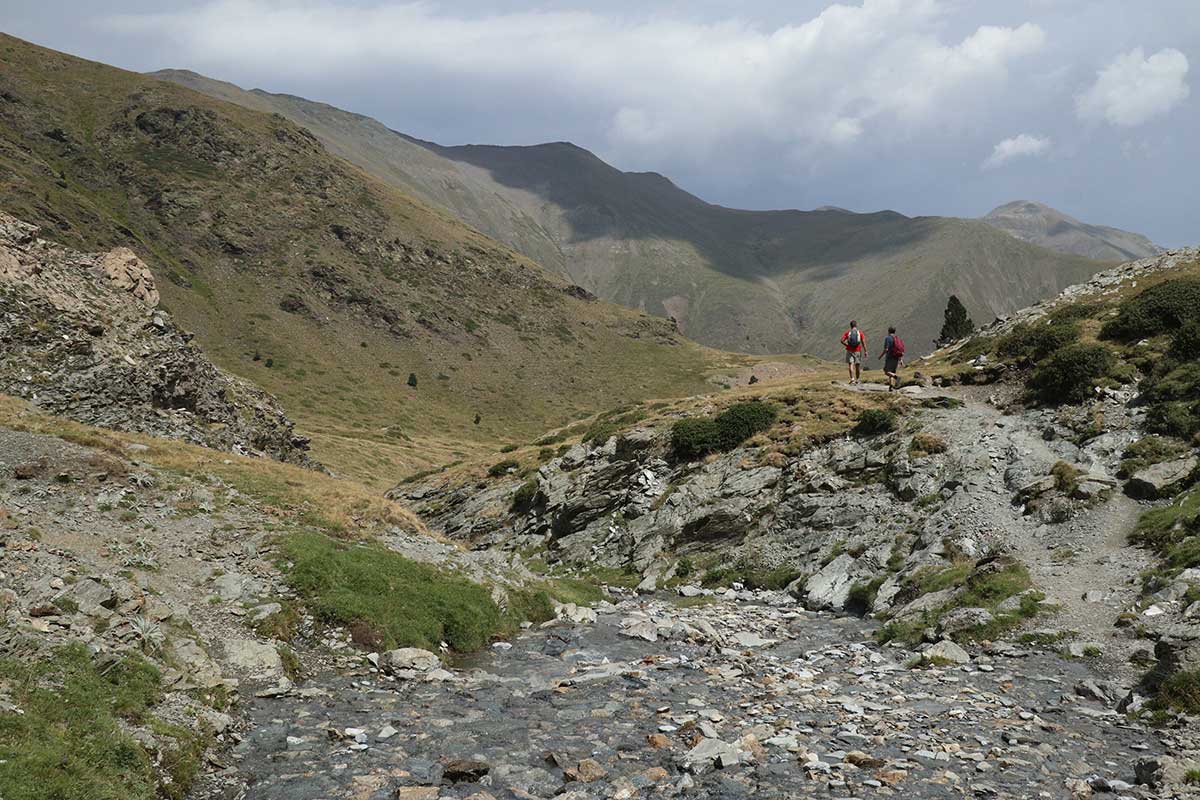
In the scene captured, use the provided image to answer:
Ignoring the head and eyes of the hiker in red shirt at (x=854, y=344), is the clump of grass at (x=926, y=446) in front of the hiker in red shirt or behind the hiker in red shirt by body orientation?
behind

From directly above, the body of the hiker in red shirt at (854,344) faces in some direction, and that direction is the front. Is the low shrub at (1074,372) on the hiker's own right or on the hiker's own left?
on the hiker's own right

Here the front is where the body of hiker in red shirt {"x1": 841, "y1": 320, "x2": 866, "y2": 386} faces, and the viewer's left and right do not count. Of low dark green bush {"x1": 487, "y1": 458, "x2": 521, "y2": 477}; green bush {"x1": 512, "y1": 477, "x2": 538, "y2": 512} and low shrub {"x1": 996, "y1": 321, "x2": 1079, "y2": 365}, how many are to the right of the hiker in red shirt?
1

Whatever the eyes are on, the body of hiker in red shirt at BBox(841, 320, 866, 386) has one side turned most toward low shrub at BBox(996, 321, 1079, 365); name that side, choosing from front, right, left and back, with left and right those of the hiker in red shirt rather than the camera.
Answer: right

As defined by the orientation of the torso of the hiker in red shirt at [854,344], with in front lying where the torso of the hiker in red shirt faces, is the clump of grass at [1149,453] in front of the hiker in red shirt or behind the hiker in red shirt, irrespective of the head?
behind

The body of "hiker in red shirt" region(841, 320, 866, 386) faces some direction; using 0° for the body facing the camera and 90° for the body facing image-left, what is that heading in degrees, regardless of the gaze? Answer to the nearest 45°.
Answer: approximately 180°

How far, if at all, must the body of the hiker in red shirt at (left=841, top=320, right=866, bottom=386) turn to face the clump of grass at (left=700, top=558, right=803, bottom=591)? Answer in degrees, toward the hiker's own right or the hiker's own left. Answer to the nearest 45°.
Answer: approximately 180°

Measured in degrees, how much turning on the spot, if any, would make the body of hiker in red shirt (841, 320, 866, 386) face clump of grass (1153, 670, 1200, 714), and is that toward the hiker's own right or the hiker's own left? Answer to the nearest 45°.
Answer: approximately 180°

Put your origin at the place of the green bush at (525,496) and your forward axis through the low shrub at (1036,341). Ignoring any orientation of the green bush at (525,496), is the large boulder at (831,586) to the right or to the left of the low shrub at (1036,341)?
right

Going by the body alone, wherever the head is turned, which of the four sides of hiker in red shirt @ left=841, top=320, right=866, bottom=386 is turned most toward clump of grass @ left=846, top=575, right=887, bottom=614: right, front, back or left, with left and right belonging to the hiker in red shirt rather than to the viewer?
back

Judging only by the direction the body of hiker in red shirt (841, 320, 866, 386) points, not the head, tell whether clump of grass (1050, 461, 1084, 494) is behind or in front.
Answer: behind
